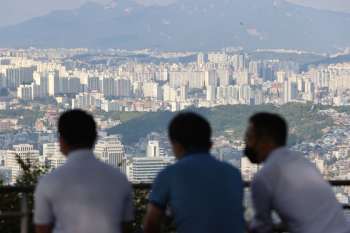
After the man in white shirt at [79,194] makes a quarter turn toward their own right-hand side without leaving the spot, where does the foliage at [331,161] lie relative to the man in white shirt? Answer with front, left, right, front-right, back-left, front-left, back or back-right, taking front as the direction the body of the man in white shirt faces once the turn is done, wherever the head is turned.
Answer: front-left

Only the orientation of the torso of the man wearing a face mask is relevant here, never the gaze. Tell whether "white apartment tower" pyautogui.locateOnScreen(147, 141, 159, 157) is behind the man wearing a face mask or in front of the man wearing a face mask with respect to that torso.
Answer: in front

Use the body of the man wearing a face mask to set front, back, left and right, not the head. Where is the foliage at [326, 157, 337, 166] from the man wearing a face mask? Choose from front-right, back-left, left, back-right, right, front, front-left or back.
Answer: front-right

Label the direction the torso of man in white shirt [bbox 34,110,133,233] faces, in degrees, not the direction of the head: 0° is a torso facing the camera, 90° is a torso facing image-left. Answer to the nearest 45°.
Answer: approximately 180°

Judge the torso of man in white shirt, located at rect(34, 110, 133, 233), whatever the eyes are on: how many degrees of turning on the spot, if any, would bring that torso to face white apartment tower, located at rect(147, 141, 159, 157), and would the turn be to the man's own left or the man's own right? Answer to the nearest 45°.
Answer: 0° — they already face it

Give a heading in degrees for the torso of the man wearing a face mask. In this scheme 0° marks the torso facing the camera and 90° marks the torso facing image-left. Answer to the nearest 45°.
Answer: approximately 135°
